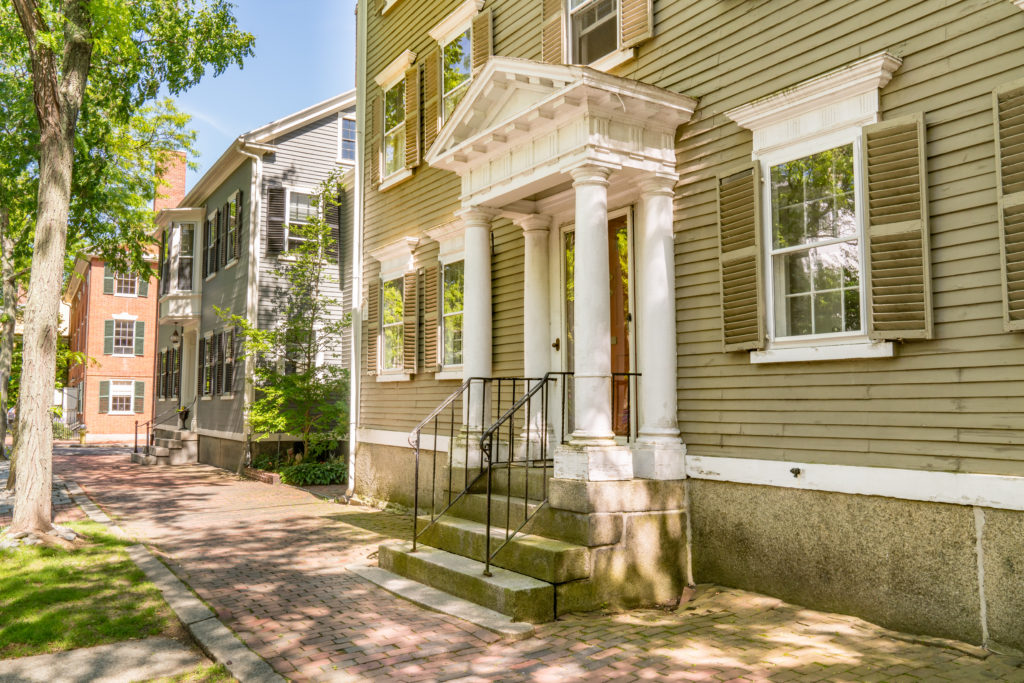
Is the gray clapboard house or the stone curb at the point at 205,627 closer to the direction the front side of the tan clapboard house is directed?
the stone curb

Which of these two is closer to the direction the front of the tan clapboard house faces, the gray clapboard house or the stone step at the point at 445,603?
the stone step

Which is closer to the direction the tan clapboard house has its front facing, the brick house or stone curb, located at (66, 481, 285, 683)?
the stone curb

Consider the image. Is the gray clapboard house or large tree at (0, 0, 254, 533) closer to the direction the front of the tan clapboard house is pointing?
the large tree

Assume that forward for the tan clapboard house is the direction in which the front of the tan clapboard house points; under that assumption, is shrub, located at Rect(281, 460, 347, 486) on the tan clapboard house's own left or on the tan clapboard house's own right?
on the tan clapboard house's own right

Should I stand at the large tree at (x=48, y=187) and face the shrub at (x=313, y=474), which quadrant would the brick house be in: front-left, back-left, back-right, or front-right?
front-left

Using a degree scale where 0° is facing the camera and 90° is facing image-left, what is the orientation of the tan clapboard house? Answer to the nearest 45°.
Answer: approximately 45°

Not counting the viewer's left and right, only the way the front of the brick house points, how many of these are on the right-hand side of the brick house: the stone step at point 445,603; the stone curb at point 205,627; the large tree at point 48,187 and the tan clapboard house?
0

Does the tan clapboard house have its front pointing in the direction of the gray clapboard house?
no

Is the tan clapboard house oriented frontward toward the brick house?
no

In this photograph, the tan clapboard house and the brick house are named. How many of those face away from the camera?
0

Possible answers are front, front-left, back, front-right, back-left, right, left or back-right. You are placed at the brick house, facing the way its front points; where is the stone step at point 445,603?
front

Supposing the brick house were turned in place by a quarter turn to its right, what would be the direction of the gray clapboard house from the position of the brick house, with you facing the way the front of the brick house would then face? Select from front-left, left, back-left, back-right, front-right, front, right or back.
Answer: back

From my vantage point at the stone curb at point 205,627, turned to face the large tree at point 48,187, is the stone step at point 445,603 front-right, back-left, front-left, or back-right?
back-right
